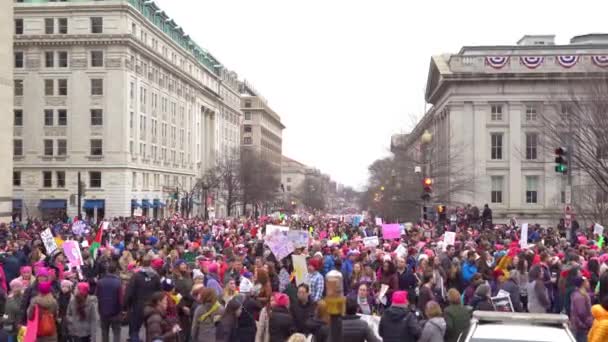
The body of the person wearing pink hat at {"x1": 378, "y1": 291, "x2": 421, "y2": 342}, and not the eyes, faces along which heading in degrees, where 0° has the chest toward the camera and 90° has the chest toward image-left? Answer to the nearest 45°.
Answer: approximately 180°

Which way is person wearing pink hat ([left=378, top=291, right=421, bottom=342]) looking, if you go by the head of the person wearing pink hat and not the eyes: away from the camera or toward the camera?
away from the camera
